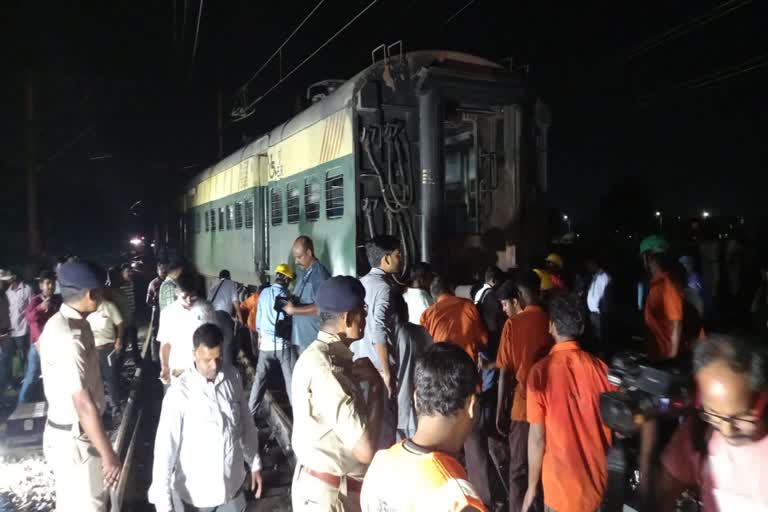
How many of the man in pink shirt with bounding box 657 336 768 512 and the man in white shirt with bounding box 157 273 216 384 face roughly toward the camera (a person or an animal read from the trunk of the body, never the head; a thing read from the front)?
2

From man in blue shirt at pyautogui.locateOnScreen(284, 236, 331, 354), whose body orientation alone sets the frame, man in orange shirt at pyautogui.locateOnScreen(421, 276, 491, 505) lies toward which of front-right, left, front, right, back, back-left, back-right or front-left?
back-left

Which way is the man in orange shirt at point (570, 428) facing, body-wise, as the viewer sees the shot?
away from the camera

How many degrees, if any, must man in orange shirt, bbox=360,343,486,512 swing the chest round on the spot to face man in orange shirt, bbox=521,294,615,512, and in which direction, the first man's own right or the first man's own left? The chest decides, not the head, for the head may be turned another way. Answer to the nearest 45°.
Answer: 0° — they already face them

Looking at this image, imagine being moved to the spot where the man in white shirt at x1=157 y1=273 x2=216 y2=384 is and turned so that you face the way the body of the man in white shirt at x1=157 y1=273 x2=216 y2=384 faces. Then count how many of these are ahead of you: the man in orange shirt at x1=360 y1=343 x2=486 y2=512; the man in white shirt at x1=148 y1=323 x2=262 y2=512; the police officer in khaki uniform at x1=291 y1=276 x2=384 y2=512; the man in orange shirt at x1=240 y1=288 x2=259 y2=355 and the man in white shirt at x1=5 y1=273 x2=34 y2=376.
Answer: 3

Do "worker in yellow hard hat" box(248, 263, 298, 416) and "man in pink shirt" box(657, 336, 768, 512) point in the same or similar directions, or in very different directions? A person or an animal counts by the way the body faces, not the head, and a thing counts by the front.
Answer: very different directions
